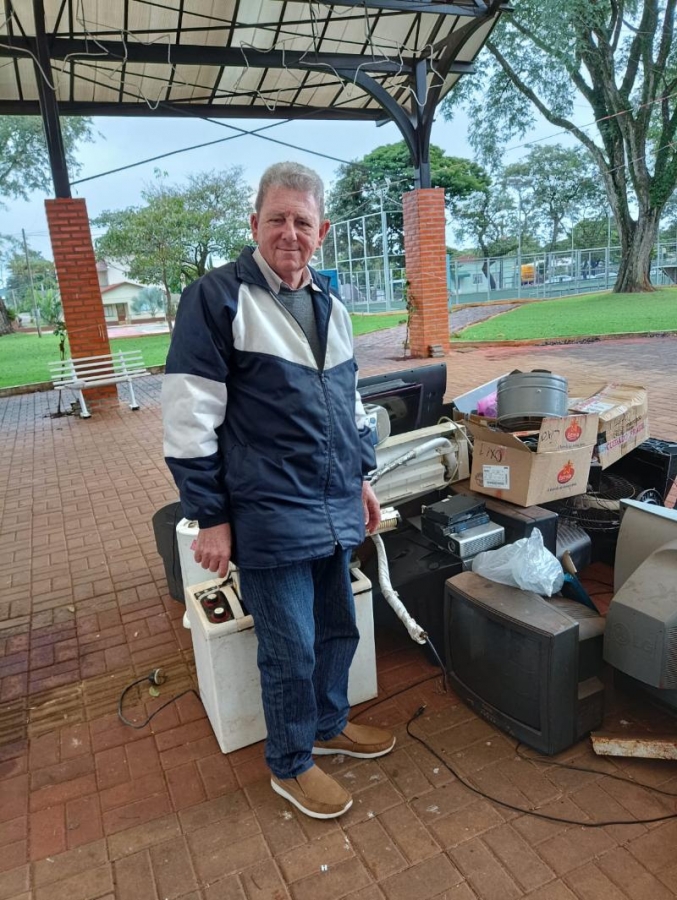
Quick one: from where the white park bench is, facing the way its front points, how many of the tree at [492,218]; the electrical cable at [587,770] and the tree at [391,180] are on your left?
2

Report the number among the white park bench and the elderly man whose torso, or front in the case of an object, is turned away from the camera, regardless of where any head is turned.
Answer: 0

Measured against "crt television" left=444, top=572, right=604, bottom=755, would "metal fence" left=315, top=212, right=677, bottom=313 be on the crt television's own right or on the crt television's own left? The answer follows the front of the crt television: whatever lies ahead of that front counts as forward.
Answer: on the crt television's own right

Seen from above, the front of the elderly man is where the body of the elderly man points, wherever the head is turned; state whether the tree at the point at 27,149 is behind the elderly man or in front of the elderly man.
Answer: behind

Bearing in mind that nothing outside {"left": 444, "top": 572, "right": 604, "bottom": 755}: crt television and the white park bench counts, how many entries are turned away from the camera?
0
